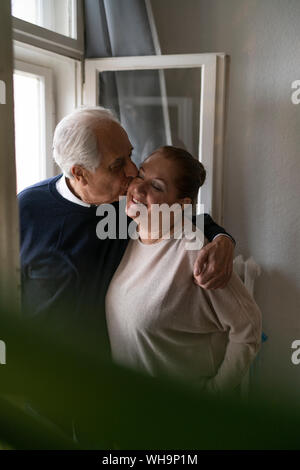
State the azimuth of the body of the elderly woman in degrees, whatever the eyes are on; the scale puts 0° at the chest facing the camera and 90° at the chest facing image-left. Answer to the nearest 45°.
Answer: approximately 45°

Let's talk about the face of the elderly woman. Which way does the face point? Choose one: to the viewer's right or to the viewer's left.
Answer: to the viewer's left

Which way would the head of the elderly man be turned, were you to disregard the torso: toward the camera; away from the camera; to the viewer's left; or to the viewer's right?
to the viewer's right
